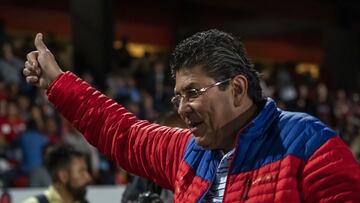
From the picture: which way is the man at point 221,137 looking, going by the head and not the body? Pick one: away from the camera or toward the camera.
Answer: toward the camera

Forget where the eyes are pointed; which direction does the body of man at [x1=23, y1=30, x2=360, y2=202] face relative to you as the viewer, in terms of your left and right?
facing the viewer and to the left of the viewer

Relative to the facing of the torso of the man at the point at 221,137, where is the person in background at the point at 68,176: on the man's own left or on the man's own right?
on the man's own right
